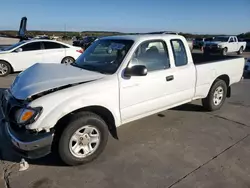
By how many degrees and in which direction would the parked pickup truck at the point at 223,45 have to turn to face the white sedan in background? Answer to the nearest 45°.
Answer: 0° — it already faces it

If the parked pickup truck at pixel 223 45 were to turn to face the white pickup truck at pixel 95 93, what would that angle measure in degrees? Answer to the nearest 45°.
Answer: approximately 45° to its left

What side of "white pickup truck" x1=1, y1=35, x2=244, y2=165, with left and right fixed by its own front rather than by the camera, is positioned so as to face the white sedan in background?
right

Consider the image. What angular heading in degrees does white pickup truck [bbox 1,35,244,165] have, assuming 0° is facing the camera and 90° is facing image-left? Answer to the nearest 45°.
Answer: approximately 45°
